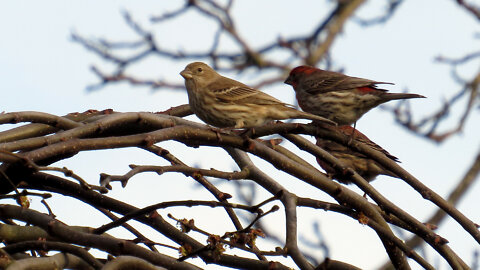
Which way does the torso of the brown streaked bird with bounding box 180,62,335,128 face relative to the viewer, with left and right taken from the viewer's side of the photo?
facing to the left of the viewer

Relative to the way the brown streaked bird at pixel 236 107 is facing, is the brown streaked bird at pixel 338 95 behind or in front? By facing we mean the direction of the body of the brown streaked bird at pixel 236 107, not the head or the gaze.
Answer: behind

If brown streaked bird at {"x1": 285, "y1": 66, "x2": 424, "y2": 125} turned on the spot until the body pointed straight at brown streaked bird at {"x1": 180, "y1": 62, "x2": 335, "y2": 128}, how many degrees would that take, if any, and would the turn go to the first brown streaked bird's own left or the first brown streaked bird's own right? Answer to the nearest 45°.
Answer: approximately 45° to the first brown streaked bird's own left

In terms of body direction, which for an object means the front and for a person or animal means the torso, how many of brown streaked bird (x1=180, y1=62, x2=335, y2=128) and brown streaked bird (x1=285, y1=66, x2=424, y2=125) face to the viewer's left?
2

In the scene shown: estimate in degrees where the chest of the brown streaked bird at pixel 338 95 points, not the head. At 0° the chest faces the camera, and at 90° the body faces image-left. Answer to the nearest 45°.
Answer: approximately 90°
